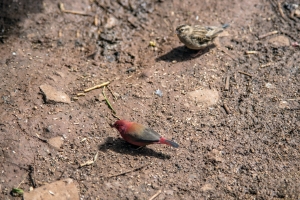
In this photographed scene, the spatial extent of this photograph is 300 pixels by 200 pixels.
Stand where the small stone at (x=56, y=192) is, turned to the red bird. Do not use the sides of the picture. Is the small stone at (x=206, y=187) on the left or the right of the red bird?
right

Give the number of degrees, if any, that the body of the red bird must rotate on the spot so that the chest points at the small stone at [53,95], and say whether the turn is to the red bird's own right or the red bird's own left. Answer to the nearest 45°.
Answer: approximately 45° to the red bird's own right

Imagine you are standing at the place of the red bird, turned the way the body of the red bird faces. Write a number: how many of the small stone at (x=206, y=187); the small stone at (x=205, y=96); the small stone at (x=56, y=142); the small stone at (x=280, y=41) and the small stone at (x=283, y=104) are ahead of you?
1

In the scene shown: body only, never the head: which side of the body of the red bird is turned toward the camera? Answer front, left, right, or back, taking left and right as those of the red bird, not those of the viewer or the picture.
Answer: left

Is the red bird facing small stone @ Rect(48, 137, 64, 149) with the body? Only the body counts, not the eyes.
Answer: yes

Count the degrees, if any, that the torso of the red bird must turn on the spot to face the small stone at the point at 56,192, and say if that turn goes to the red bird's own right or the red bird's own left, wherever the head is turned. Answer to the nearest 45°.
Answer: approximately 45° to the red bird's own left
